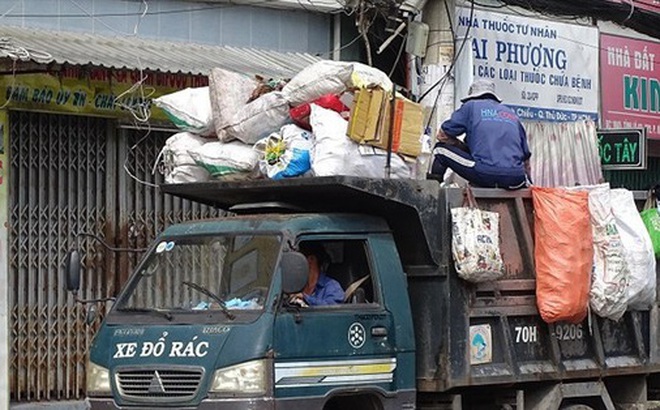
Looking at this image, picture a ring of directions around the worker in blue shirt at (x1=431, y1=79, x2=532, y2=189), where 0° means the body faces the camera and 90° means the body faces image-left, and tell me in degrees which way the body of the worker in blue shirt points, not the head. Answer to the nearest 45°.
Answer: approximately 135°

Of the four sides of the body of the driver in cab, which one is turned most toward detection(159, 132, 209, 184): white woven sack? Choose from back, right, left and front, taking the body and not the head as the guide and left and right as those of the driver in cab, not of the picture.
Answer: right

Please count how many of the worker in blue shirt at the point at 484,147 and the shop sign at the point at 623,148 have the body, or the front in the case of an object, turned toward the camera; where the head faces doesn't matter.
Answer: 1

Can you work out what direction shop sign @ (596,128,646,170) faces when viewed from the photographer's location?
facing the viewer

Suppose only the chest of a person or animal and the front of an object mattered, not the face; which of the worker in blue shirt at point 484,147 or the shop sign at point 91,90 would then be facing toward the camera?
the shop sign

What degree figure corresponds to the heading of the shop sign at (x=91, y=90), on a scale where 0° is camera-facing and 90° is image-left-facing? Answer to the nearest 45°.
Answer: approximately 0°

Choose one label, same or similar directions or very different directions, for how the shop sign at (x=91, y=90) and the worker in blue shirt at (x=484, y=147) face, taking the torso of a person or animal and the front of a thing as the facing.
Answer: very different directions

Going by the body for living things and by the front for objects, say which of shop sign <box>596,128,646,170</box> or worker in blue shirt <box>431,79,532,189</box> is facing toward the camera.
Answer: the shop sign

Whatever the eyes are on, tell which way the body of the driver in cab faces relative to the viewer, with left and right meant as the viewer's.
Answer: facing the viewer and to the left of the viewer

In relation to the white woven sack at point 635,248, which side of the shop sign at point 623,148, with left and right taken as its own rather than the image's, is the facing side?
front
